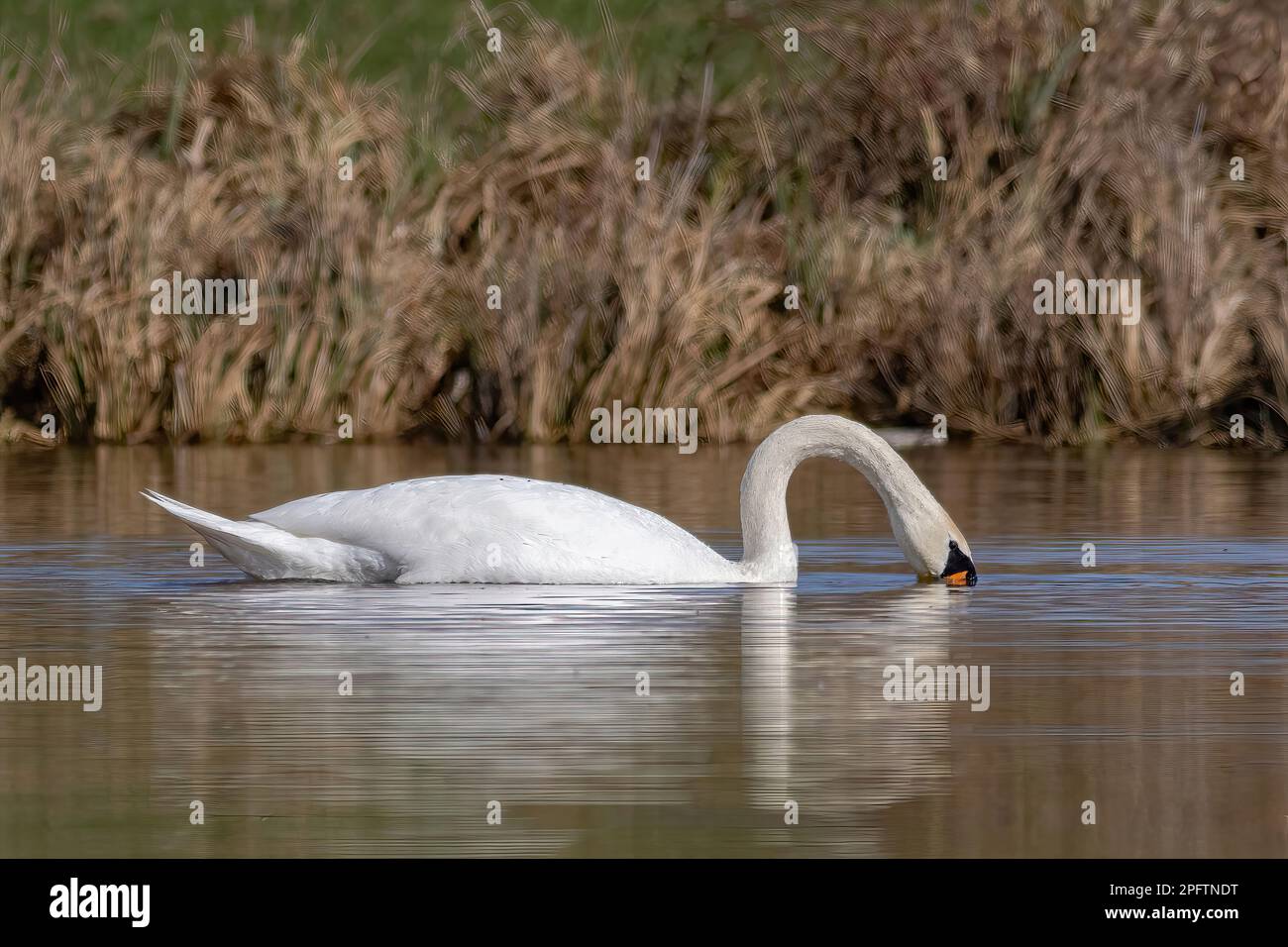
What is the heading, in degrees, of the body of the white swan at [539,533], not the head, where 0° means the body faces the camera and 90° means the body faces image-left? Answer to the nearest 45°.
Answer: approximately 270°
